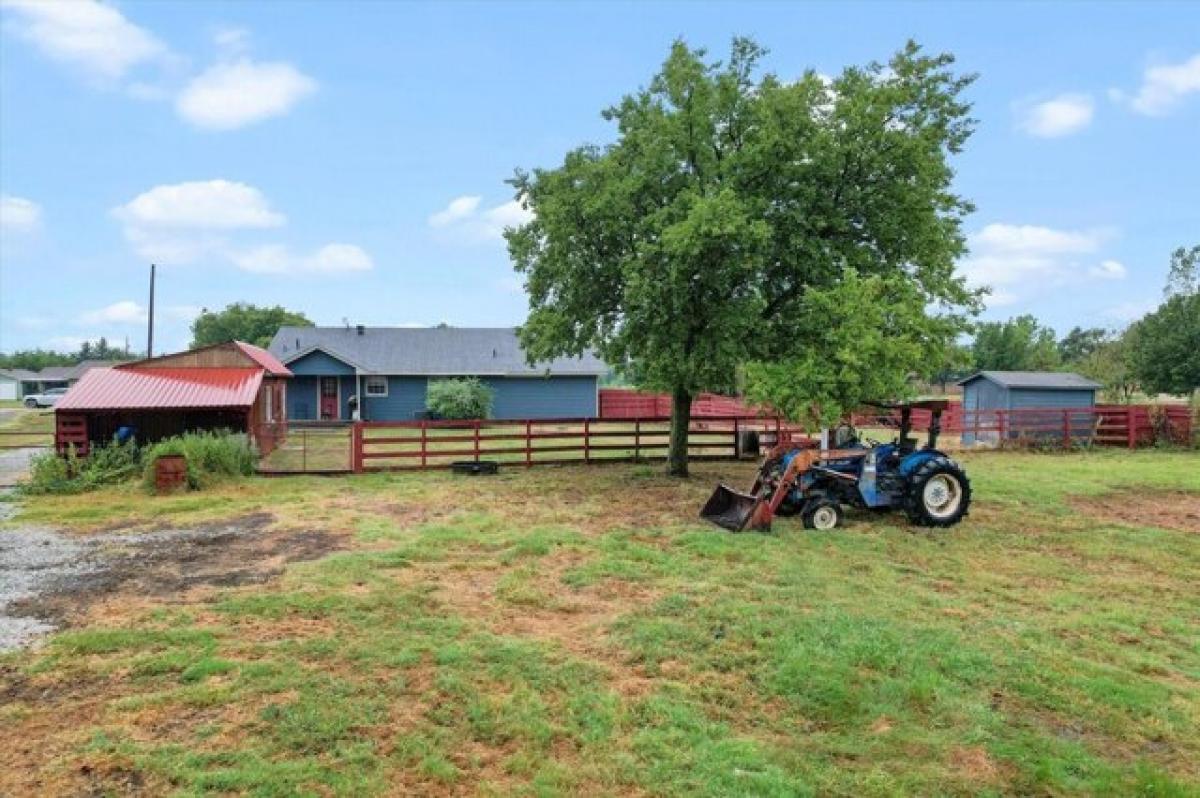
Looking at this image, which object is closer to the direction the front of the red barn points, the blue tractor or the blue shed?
the blue tractor

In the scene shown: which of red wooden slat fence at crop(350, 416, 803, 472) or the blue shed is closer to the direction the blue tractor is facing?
the red wooden slat fence

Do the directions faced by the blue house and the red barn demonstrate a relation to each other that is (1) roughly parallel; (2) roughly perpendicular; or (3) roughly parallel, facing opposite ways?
roughly parallel

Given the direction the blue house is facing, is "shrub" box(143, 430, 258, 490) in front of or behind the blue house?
in front

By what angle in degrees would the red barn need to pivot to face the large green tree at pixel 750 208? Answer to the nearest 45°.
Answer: approximately 45° to its left

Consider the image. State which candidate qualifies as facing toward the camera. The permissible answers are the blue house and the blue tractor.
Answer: the blue house

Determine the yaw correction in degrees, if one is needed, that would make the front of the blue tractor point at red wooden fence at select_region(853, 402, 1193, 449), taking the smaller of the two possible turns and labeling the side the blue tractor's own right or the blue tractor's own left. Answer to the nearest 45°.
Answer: approximately 135° to the blue tractor's own right

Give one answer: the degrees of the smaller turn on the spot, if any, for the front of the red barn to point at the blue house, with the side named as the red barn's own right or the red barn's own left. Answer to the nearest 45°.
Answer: approximately 135° to the red barn's own left

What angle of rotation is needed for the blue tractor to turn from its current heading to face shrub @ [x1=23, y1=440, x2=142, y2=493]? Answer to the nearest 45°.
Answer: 0° — it already faces it

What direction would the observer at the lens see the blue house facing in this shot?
facing the viewer

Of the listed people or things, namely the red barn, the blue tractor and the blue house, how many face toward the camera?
2

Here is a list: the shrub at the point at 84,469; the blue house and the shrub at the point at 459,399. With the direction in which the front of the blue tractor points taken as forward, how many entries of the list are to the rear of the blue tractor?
0

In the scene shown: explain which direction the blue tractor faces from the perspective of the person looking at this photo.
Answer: facing to the left of the viewer

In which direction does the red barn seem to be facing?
toward the camera

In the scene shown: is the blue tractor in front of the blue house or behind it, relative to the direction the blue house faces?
in front

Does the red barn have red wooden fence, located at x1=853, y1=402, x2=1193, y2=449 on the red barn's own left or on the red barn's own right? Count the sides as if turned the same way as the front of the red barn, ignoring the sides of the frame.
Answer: on the red barn's own left

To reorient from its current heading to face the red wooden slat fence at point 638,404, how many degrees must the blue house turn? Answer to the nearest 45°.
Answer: approximately 90° to its left
